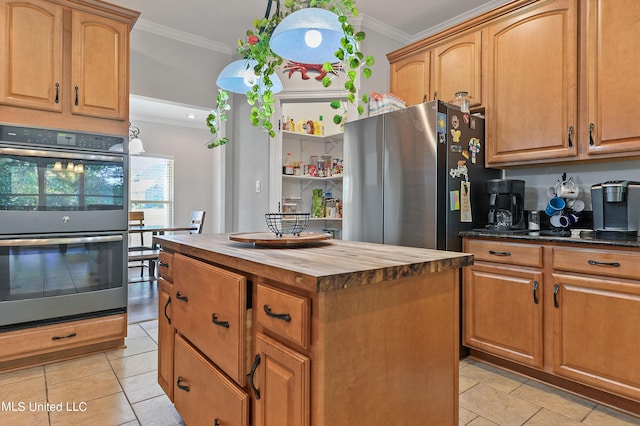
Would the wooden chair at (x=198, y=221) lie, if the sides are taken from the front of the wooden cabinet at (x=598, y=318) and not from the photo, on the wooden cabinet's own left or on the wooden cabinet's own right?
on the wooden cabinet's own right

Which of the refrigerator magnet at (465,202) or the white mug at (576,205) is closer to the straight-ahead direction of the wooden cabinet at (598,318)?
the refrigerator magnet

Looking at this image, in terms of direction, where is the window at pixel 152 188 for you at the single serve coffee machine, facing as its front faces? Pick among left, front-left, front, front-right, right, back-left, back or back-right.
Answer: right

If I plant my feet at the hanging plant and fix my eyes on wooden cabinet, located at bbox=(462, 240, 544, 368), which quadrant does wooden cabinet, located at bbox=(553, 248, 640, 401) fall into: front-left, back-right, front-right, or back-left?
front-right

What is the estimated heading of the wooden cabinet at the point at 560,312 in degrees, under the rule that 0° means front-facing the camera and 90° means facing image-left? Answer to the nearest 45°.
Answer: approximately 45°

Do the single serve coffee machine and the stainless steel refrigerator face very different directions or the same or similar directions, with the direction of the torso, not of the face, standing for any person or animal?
same or similar directions

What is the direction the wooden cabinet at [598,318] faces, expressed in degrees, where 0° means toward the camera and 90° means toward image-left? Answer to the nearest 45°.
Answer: approximately 45°

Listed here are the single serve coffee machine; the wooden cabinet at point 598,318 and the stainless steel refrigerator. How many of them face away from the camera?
0

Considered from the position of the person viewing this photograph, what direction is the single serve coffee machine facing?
facing the viewer

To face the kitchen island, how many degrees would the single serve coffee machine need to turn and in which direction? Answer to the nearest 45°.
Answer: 0° — it already faces it

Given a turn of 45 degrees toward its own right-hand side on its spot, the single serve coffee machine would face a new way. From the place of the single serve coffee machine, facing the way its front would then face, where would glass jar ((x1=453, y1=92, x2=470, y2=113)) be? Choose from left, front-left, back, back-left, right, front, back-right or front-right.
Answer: front-right

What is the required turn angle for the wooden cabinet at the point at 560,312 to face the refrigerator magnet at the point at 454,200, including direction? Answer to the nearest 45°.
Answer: approximately 45° to its right

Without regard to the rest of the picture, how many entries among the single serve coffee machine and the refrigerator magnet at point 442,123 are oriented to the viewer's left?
0

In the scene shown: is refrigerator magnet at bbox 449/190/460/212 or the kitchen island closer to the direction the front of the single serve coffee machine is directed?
the kitchen island
